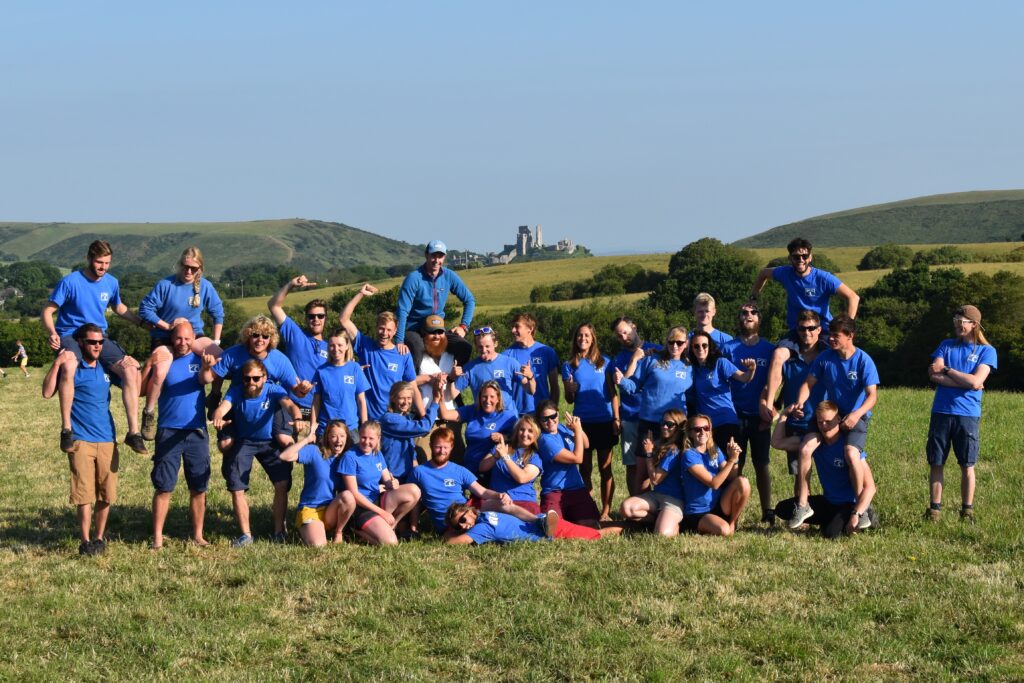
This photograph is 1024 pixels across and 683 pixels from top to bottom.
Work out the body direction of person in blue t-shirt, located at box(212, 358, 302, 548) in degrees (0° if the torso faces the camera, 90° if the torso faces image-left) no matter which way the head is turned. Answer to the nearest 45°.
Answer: approximately 0°

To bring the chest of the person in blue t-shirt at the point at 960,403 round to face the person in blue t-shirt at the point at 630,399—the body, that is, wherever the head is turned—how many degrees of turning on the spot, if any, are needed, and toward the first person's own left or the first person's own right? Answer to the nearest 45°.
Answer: approximately 90° to the first person's own right

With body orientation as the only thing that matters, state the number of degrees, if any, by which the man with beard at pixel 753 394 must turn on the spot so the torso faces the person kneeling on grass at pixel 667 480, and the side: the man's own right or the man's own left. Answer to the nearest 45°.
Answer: approximately 45° to the man's own right

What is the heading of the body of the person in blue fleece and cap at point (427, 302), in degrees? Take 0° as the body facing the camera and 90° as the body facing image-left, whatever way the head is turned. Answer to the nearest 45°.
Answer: approximately 0°

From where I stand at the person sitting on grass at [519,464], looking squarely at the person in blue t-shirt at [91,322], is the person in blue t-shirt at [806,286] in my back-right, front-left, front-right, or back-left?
back-right

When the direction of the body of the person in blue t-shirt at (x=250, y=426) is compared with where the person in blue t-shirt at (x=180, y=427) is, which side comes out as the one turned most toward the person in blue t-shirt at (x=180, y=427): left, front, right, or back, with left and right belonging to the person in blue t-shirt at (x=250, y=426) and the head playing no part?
right
